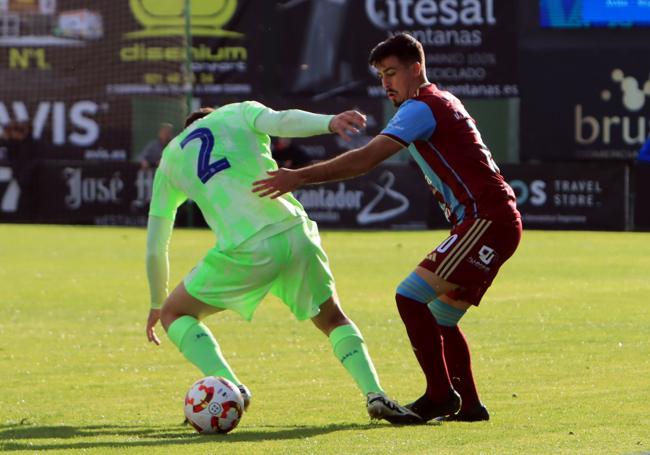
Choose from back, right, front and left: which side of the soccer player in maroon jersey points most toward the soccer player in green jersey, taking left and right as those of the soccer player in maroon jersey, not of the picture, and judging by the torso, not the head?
front

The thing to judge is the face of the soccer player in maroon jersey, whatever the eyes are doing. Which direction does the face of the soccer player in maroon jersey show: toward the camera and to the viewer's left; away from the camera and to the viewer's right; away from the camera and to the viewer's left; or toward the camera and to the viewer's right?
toward the camera and to the viewer's left

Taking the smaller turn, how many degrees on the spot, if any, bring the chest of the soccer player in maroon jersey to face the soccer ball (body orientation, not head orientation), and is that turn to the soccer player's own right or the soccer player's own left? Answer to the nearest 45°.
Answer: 0° — they already face it

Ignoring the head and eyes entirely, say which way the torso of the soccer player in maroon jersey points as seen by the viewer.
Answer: to the viewer's left
